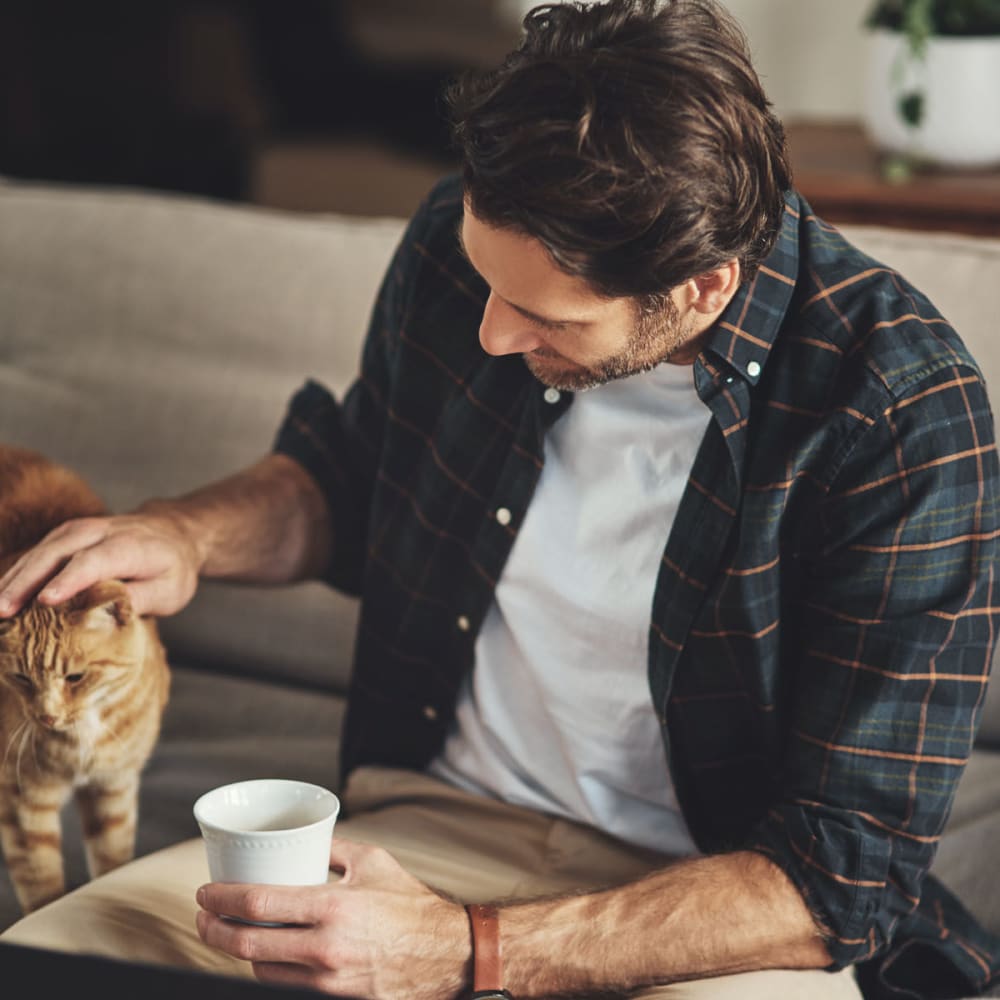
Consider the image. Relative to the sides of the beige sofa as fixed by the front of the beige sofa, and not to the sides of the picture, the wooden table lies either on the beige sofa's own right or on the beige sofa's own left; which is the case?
on the beige sofa's own left

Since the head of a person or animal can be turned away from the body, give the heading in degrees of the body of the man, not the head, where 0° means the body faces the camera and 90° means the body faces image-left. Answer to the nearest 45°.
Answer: approximately 45°

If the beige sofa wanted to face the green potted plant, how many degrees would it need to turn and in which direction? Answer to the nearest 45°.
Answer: approximately 90° to its left

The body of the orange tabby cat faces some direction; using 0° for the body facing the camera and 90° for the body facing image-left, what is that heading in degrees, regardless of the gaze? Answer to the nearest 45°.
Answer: approximately 0°

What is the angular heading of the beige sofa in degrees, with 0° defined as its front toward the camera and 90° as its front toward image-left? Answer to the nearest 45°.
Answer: approximately 0°

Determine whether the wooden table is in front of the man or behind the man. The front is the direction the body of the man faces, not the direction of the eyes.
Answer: behind
